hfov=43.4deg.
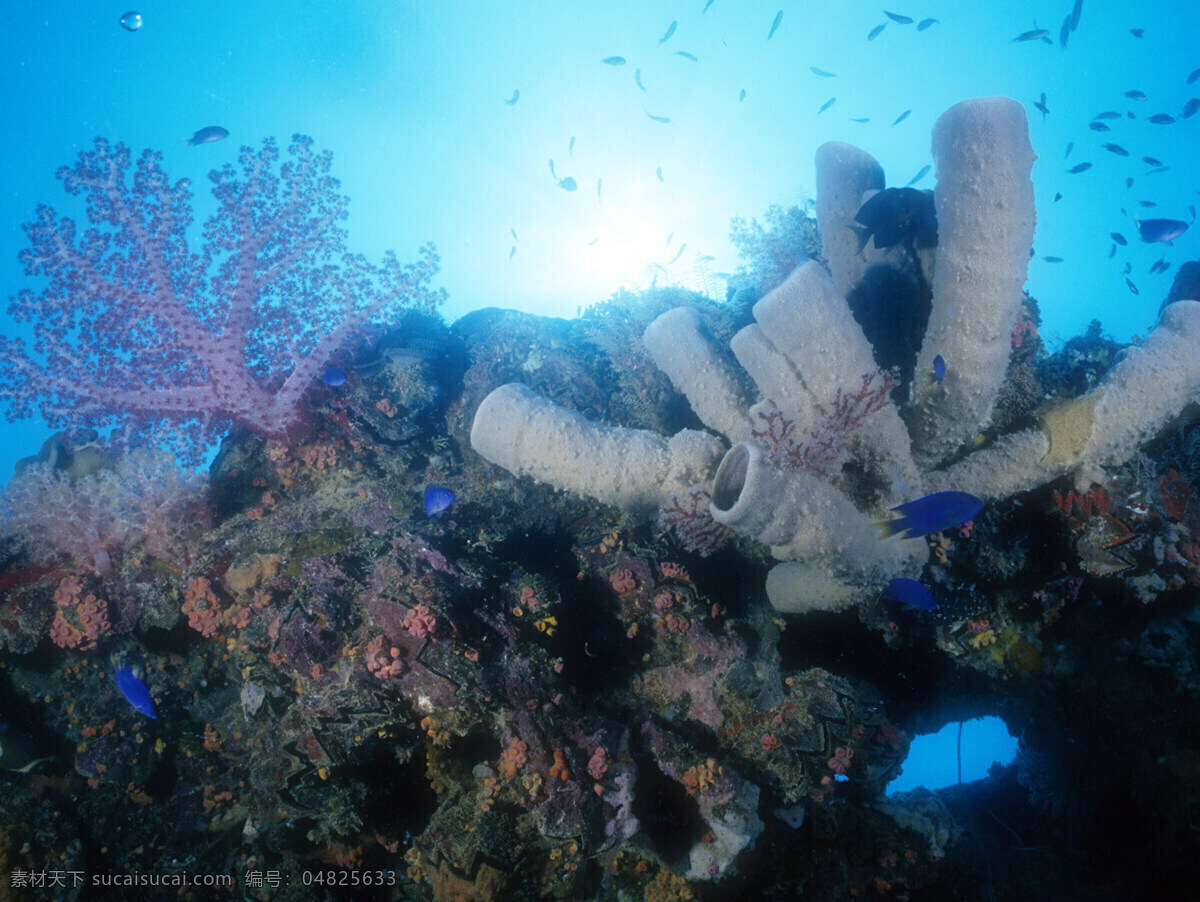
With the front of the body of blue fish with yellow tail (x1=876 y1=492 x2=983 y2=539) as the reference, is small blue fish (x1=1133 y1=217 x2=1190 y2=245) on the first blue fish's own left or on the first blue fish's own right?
on the first blue fish's own left

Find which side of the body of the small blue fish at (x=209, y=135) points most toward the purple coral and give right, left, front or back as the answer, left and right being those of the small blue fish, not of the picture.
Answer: right

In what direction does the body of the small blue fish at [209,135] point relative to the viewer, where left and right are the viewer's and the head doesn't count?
facing to the right of the viewer

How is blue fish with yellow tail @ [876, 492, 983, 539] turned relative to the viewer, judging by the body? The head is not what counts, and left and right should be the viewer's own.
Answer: facing to the right of the viewer
